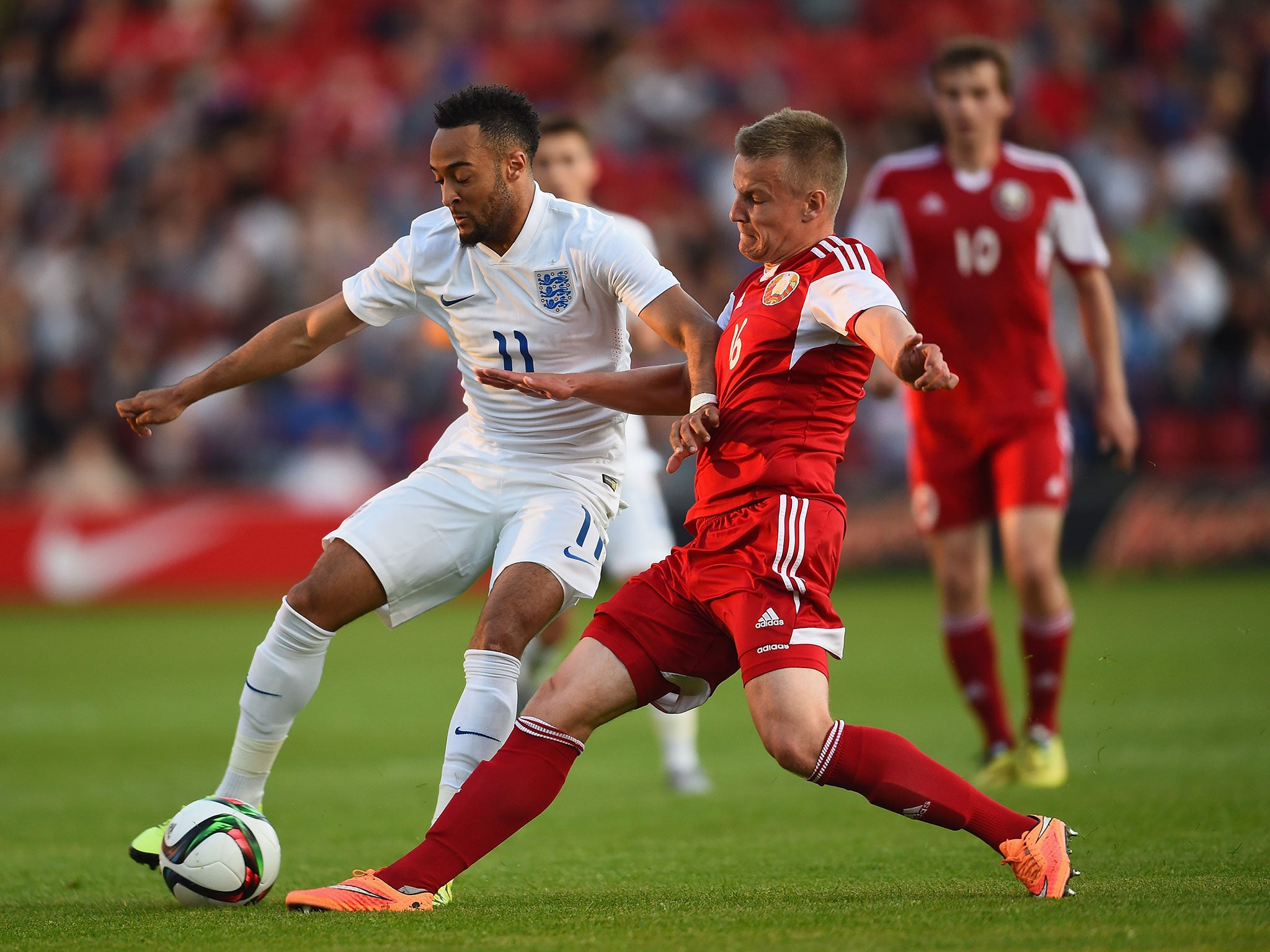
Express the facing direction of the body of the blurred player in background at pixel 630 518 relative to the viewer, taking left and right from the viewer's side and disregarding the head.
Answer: facing the viewer and to the left of the viewer

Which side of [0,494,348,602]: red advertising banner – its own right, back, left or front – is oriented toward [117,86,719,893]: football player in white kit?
front

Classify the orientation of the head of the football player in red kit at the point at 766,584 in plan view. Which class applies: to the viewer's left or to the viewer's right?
to the viewer's left

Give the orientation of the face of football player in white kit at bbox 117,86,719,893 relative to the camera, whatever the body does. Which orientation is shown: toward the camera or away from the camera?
toward the camera

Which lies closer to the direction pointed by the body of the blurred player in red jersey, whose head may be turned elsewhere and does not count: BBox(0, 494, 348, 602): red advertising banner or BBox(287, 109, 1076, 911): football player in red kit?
the football player in red kit

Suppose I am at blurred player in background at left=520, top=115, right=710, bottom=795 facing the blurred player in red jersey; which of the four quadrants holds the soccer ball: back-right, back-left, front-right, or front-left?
back-right

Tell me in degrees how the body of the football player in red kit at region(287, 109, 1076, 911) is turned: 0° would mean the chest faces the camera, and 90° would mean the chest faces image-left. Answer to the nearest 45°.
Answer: approximately 45°

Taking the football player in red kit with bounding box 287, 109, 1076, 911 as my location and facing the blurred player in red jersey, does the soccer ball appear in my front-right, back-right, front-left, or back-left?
back-left

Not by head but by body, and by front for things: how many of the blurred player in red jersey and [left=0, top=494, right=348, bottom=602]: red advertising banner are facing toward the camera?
2

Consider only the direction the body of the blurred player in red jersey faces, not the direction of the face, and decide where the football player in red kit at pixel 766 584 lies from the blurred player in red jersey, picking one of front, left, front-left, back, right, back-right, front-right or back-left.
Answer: front

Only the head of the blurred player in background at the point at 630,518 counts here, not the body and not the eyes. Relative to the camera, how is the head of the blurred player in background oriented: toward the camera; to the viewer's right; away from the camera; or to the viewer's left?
toward the camera

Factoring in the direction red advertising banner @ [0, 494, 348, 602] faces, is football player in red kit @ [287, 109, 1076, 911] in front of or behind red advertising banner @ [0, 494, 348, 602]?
in front

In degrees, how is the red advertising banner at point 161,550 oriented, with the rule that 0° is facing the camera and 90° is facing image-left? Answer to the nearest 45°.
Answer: approximately 0°

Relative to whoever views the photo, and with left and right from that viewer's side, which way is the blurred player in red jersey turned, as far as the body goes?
facing the viewer

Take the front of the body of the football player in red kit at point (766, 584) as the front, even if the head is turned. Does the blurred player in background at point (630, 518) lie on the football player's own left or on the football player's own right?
on the football player's own right
